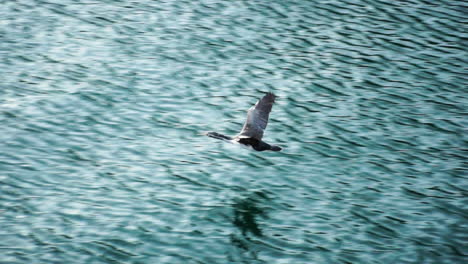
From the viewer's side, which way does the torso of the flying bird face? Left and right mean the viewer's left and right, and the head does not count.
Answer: facing to the left of the viewer
